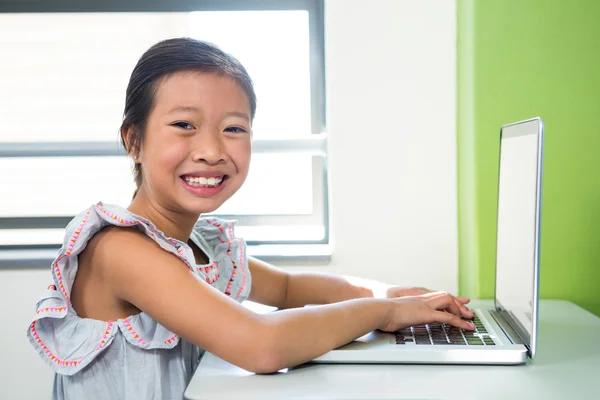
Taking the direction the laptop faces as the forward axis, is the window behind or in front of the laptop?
in front

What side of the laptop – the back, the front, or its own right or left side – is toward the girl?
front

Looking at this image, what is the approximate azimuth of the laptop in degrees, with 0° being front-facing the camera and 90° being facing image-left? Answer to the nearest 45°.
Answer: approximately 90°
